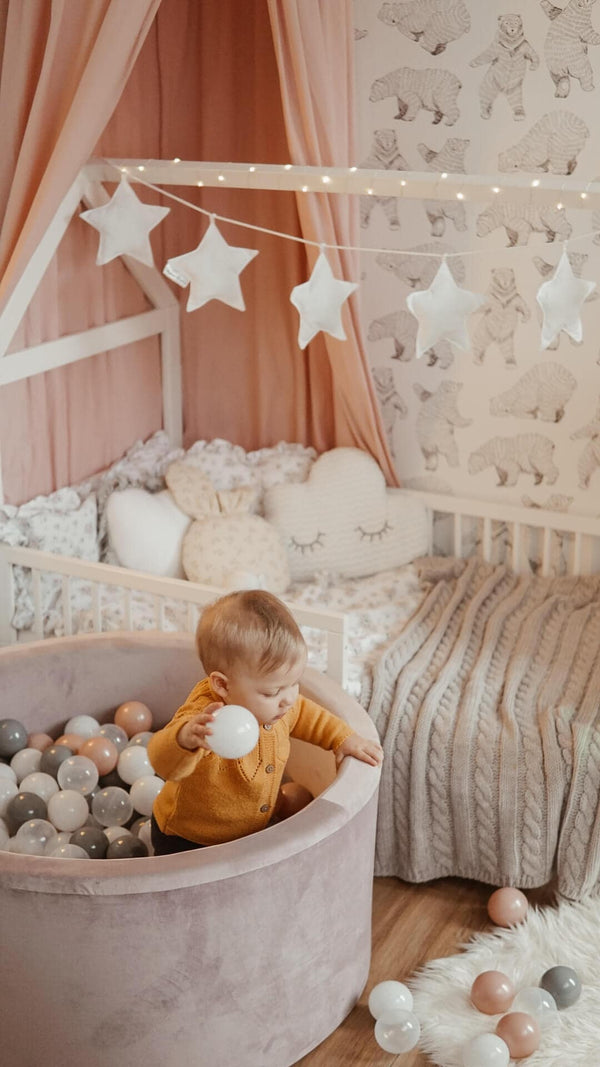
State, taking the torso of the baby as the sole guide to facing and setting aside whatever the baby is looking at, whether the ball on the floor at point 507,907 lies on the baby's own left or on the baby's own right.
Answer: on the baby's own left

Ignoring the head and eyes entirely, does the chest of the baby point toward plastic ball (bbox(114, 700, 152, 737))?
no

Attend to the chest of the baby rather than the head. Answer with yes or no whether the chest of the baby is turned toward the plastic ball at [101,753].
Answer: no

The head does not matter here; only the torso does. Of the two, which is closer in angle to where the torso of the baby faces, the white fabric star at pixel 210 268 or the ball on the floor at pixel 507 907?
the ball on the floor

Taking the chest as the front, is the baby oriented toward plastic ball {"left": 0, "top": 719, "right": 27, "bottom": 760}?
no

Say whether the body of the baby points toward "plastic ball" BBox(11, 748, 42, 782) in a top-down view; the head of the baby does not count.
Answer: no

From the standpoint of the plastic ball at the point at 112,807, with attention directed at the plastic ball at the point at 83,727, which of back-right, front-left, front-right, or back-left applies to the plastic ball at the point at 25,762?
front-left

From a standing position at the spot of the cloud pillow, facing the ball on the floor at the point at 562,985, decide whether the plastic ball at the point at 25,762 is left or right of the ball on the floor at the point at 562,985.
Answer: right
